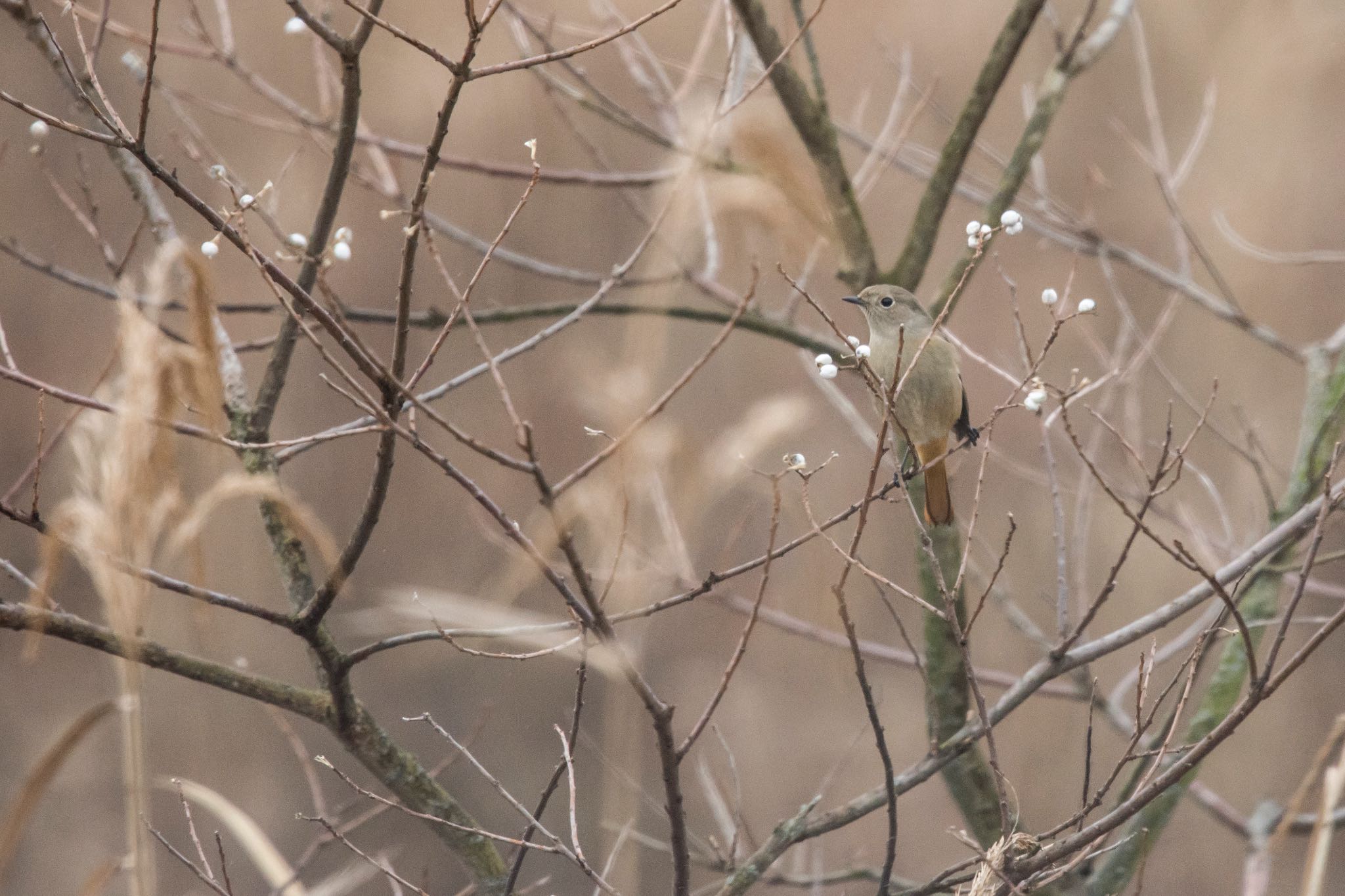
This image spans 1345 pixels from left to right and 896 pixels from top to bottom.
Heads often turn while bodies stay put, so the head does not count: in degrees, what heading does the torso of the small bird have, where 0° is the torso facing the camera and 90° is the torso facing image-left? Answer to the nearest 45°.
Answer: approximately 45°

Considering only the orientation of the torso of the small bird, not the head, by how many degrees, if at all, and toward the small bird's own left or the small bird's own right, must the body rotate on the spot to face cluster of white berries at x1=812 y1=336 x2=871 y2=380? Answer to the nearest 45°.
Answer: approximately 45° to the small bird's own right

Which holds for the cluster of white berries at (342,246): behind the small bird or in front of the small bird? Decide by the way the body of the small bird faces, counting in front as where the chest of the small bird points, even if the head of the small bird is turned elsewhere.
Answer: in front
